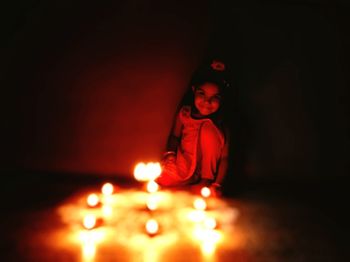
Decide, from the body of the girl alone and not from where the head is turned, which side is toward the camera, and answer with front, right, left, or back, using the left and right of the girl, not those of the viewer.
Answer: front
